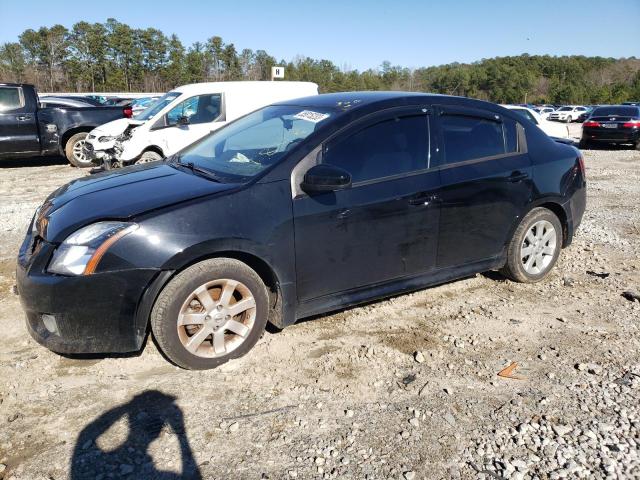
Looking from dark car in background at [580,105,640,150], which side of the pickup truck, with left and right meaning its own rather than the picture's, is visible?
back

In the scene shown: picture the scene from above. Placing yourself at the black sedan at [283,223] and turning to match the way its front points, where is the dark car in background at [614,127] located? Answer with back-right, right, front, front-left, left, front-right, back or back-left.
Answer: back

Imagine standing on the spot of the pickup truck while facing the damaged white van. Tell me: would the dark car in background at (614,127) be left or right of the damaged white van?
left

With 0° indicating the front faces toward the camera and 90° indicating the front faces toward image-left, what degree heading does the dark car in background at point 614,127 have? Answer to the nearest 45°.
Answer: approximately 180°

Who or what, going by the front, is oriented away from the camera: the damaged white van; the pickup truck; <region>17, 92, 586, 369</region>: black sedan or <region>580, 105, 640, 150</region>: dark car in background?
the dark car in background

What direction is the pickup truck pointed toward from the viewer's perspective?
to the viewer's left

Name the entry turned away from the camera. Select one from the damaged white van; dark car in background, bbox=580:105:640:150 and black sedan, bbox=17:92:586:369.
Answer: the dark car in background
